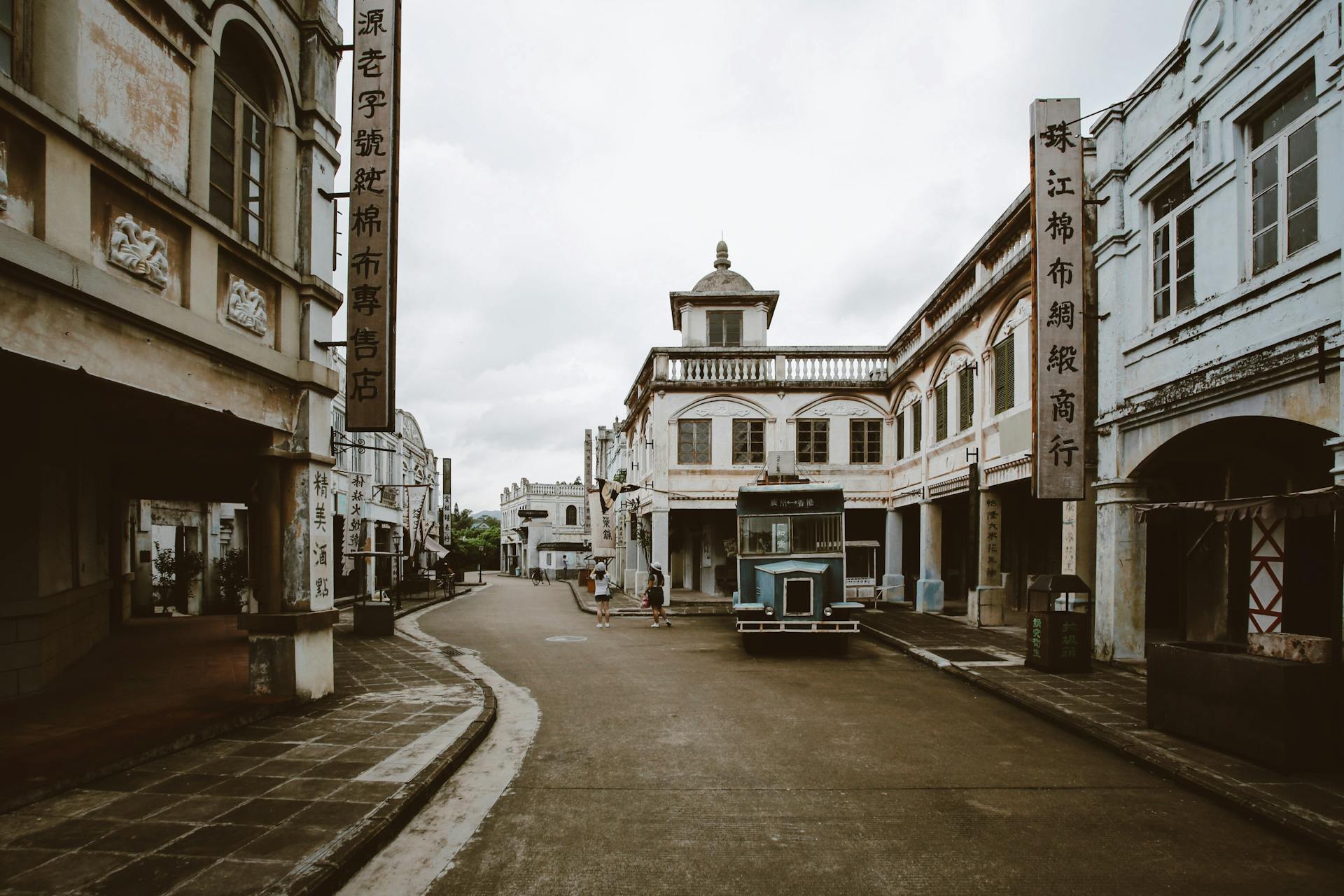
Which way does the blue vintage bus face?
toward the camera

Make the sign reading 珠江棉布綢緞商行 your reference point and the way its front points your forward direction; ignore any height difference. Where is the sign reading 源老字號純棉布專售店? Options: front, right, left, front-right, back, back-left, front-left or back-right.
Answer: front-right

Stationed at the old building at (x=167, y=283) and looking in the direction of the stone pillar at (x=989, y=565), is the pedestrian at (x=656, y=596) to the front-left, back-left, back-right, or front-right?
front-left

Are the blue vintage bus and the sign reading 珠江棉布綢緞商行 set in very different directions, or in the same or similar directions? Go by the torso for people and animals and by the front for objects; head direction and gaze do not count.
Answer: same or similar directions

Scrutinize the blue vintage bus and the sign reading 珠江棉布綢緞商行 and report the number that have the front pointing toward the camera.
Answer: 2

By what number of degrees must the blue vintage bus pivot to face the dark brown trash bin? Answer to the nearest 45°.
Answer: approximately 45° to its left

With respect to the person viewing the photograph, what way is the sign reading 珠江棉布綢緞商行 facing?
facing the viewer

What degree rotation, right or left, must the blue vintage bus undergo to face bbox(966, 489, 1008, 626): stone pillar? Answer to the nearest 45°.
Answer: approximately 135° to its left

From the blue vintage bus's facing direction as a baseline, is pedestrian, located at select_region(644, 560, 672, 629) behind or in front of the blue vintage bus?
behind

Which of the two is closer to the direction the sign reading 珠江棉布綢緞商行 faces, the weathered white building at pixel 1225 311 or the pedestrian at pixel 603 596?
the weathered white building

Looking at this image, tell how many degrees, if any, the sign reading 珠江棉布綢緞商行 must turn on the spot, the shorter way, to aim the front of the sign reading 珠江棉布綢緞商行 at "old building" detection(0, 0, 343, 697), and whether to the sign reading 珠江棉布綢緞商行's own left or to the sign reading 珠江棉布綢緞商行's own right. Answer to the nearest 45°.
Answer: approximately 45° to the sign reading 珠江棉布綢緞商行's own right
